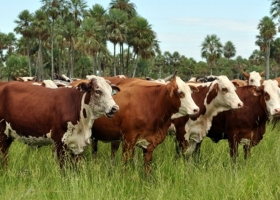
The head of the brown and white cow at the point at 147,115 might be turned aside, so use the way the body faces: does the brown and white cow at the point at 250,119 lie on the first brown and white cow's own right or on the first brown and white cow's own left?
on the first brown and white cow's own left

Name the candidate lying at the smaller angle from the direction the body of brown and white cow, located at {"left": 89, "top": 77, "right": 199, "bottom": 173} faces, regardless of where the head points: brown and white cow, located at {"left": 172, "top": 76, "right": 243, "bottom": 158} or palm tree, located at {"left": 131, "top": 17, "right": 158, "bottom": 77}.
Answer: the brown and white cow

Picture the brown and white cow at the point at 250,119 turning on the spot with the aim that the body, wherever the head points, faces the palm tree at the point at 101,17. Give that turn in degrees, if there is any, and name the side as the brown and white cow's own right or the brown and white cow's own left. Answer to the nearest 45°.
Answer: approximately 180°

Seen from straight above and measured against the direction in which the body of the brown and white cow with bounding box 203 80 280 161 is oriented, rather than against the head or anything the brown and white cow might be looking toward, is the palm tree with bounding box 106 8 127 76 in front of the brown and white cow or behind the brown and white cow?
behind

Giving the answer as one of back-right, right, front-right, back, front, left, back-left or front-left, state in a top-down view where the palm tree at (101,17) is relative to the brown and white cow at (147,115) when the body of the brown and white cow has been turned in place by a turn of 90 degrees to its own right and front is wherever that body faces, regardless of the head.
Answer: back-right

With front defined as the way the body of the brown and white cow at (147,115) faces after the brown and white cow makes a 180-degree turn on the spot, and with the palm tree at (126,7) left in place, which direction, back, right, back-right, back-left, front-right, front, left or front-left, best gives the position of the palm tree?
front-right

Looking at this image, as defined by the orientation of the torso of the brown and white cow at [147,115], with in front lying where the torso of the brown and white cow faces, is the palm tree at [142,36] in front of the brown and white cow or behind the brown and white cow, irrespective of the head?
behind

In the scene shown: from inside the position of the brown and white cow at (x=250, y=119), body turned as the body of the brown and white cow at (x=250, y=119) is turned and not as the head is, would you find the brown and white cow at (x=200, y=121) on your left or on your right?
on your right

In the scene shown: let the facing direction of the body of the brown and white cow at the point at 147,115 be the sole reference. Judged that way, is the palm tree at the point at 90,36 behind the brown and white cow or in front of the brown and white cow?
behind
